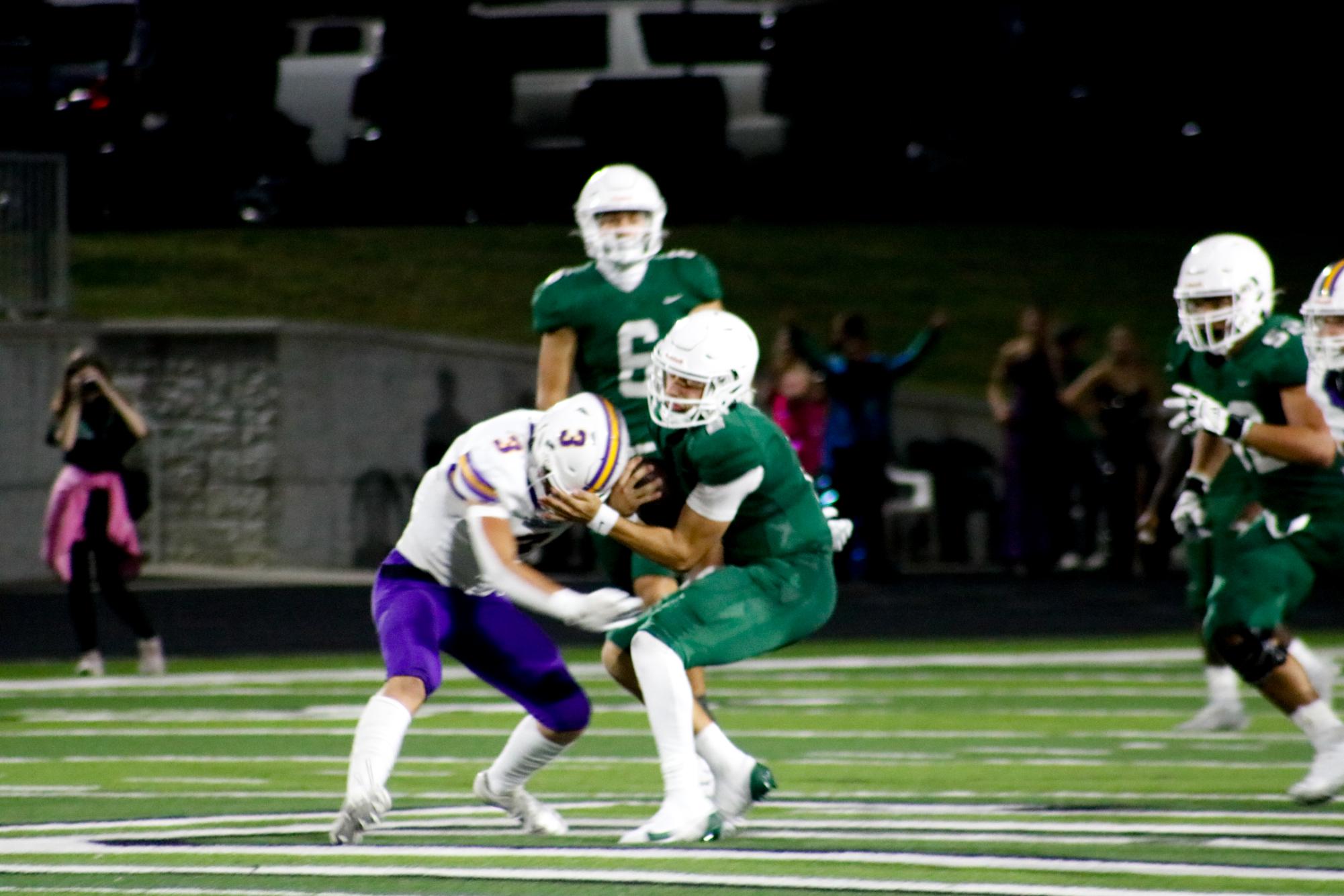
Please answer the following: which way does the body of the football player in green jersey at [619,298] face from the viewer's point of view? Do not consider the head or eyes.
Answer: toward the camera

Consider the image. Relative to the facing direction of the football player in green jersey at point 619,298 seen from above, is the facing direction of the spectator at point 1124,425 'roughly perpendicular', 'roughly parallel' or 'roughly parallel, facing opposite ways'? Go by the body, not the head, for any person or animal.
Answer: roughly parallel

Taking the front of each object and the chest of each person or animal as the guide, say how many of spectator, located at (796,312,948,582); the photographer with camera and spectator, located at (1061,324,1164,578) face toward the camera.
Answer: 3

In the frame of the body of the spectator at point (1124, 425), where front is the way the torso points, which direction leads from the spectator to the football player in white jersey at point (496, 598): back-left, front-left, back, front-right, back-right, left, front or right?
front

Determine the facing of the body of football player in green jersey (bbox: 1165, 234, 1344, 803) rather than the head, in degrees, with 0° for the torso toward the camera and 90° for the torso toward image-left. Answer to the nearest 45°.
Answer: approximately 45°

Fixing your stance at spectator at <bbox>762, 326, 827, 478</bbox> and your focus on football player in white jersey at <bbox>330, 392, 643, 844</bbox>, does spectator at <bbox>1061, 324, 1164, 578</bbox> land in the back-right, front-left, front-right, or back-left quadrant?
back-left

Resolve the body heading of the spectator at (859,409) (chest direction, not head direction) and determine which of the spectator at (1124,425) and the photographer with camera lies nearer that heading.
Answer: the photographer with camera

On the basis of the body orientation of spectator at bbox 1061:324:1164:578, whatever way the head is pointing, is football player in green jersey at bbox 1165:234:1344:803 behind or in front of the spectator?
in front

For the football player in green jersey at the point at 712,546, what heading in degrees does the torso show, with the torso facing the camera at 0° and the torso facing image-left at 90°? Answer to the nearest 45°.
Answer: approximately 90°

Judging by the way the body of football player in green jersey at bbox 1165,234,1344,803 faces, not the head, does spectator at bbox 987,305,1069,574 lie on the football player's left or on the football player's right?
on the football player's right

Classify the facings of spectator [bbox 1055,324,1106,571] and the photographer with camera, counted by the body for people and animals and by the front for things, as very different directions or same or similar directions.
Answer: same or similar directions

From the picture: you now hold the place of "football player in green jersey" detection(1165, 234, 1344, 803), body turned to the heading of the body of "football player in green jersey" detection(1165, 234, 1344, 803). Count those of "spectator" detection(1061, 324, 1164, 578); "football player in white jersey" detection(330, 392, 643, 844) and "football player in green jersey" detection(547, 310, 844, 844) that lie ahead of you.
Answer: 2

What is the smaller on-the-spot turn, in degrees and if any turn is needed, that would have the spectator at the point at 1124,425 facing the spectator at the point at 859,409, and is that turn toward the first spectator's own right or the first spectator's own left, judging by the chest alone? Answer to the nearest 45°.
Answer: approximately 45° to the first spectator's own right

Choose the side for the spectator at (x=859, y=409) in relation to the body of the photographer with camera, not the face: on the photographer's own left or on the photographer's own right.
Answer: on the photographer's own left

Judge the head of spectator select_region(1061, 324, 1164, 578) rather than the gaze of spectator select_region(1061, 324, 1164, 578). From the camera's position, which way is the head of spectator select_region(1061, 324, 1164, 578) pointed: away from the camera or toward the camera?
toward the camera

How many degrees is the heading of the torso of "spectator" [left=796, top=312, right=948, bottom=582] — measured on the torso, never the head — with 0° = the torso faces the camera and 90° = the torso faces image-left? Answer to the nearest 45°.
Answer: approximately 0°

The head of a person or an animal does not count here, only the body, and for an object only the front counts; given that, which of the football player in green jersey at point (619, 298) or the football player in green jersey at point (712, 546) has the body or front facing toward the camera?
the football player in green jersey at point (619, 298)
